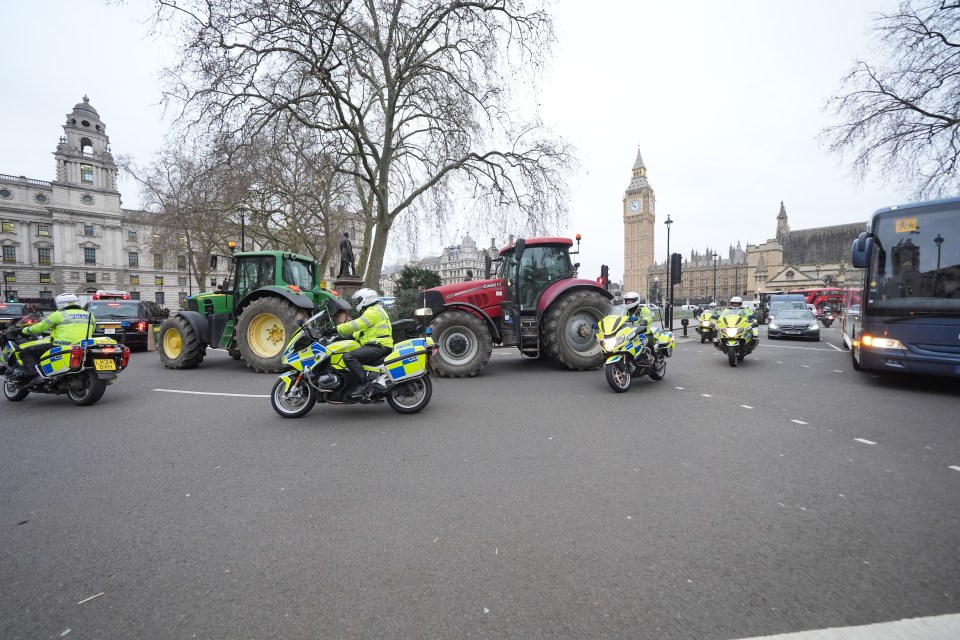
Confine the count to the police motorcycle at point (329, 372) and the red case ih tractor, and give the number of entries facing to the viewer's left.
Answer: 2

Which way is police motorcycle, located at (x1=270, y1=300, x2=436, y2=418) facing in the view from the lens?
facing to the left of the viewer

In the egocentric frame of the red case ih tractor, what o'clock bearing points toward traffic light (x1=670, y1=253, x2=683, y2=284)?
The traffic light is roughly at 4 o'clock from the red case ih tractor.

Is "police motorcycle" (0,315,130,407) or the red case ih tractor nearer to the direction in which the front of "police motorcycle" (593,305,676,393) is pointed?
the police motorcycle

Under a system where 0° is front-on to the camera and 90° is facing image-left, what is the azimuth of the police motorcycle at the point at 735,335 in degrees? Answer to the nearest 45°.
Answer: approximately 0°

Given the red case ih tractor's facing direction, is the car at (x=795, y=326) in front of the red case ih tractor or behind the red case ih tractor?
behind

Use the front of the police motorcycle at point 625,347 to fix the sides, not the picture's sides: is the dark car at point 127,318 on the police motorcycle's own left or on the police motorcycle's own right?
on the police motorcycle's own right

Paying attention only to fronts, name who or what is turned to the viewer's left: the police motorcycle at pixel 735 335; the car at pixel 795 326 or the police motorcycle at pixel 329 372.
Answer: the police motorcycle at pixel 329 372

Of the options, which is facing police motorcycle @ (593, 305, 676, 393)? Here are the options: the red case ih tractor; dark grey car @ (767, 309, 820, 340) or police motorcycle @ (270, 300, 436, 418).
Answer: the dark grey car

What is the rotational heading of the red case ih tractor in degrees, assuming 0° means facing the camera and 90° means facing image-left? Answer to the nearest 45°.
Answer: approximately 90°

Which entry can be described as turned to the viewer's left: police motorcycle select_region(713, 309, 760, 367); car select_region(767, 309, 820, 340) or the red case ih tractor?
the red case ih tractor

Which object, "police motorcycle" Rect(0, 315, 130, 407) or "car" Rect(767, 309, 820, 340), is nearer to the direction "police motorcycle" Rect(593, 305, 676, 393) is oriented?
the police motorcycle

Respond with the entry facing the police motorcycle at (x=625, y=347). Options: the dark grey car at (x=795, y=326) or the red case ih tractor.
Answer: the dark grey car

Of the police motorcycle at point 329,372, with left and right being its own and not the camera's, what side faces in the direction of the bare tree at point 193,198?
right

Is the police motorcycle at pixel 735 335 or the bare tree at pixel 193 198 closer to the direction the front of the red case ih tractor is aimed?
the bare tree

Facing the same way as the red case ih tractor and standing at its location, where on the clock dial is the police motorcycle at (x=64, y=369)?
The police motorcycle is roughly at 11 o'clock from the red case ih tractor.
